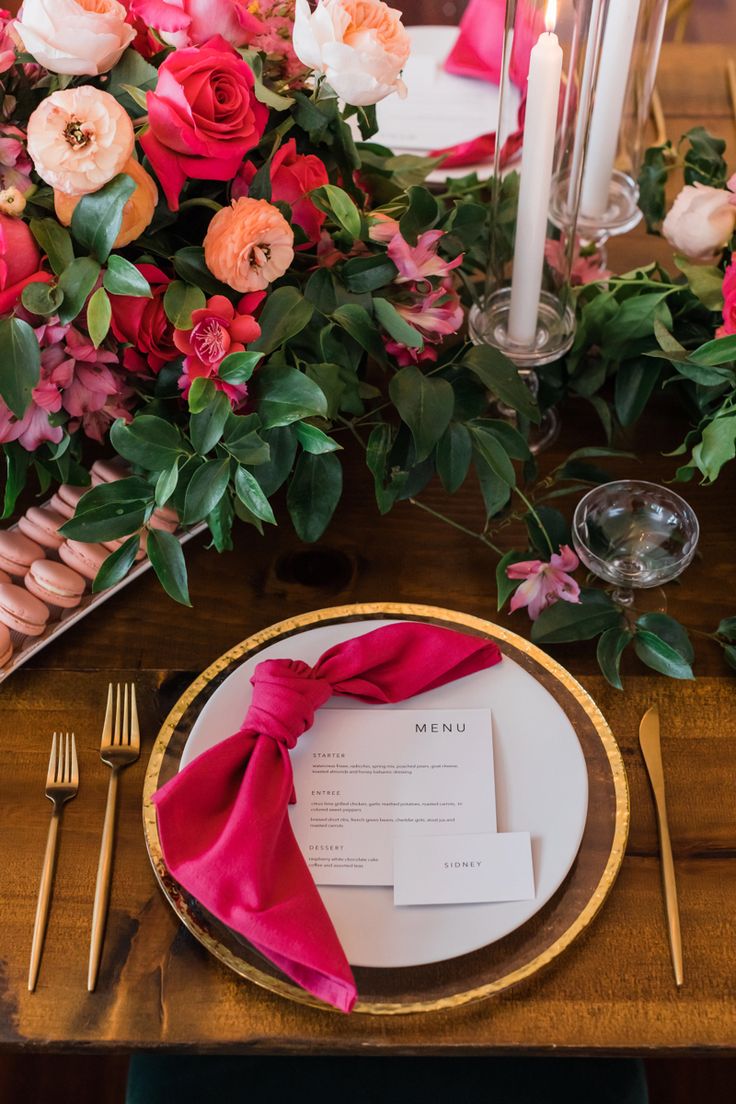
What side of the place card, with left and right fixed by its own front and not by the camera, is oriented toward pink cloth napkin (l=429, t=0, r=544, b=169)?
back

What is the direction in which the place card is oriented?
toward the camera
